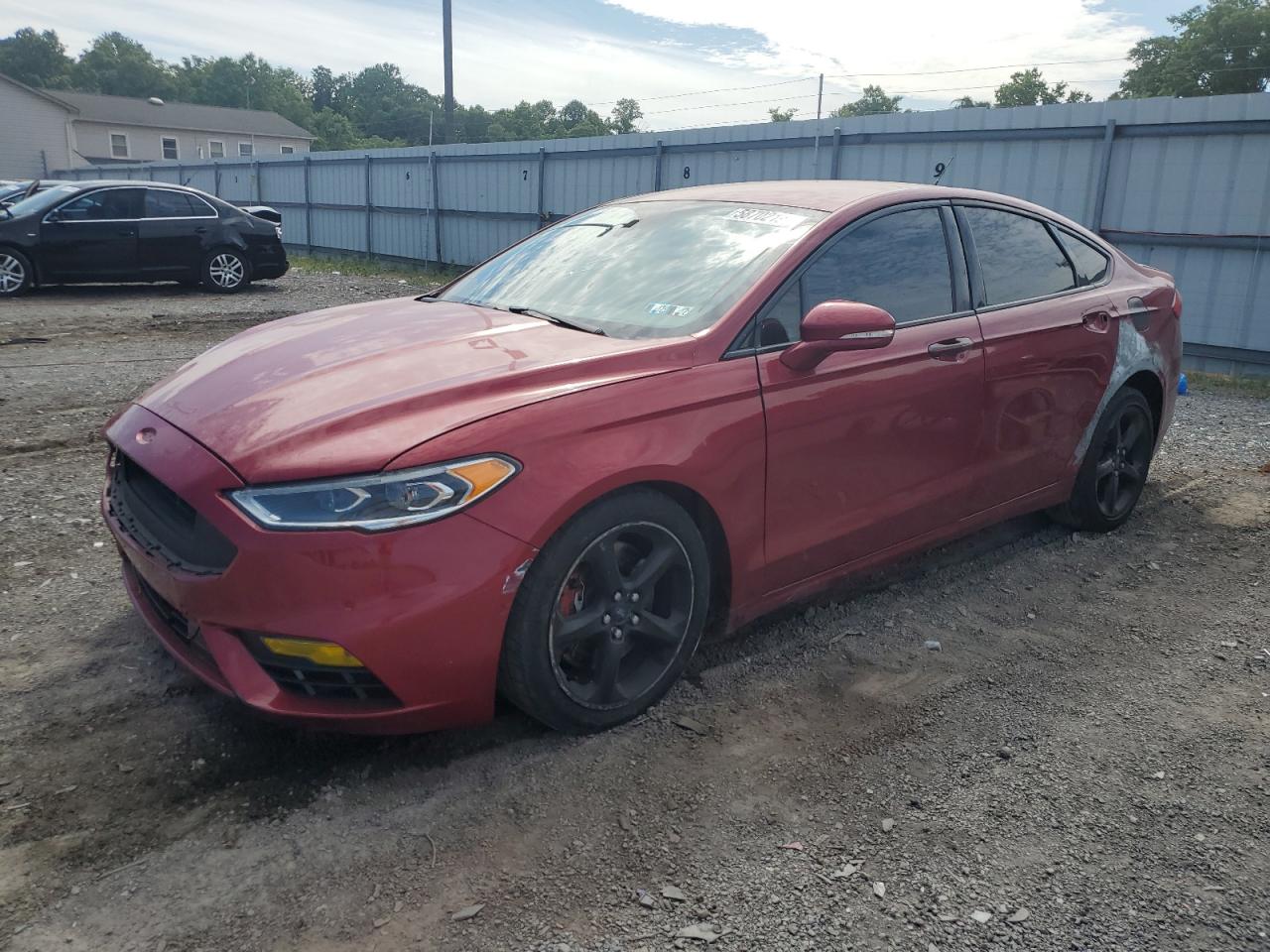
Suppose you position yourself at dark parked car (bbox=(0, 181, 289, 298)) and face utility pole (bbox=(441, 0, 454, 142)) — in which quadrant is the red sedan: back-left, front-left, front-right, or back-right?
back-right

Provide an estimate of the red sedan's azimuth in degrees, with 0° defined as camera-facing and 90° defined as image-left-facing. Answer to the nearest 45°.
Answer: approximately 45°

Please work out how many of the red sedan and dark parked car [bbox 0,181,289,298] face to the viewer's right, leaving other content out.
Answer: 0

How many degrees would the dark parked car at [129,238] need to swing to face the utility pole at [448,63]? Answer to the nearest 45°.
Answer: approximately 135° to its right

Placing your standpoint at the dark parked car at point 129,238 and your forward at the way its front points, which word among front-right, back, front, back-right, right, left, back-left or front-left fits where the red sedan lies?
left

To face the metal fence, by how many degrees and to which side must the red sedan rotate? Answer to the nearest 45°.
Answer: approximately 180°

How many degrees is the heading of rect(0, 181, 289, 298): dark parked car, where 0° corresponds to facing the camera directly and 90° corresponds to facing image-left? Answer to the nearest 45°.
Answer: approximately 90°
